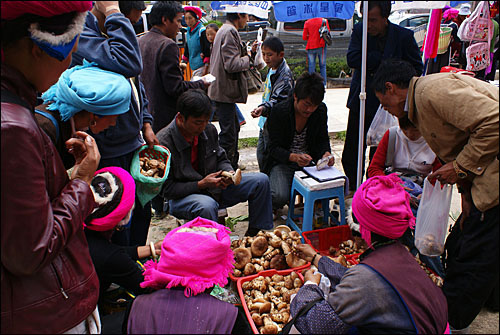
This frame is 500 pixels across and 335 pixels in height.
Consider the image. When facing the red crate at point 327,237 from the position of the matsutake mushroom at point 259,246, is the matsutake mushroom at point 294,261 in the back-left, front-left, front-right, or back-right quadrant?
front-right

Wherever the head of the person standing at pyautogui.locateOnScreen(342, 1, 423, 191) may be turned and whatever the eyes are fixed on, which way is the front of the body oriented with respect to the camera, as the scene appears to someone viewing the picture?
toward the camera

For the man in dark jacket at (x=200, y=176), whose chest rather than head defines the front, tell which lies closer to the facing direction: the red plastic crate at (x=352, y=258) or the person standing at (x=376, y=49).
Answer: the red plastic crate

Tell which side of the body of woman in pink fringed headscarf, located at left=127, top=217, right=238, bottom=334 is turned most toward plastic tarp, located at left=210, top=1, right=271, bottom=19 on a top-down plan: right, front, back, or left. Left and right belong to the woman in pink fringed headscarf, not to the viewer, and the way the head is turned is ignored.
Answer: front

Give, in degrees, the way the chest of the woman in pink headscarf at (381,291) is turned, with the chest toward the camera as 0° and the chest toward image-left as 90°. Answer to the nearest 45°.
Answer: approximately 135°

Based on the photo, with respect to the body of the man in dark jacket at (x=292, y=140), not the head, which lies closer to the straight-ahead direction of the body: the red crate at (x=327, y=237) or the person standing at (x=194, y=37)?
the red crate

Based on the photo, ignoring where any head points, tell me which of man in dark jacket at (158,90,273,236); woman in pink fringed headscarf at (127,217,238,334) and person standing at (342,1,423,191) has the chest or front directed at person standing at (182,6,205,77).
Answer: the woman in pink fringed headscarf

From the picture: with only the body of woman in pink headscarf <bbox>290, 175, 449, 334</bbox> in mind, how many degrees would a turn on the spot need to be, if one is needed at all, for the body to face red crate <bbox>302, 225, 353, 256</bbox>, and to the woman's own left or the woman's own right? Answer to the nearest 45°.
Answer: approximately 45° to the woman's own right

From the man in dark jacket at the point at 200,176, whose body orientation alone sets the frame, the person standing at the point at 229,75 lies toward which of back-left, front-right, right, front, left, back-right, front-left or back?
back-left

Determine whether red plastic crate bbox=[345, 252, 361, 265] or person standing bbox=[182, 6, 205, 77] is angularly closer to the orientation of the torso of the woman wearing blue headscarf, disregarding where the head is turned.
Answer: the red plastic crate

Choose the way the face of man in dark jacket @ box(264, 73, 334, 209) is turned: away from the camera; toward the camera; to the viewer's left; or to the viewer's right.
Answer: toward the camera

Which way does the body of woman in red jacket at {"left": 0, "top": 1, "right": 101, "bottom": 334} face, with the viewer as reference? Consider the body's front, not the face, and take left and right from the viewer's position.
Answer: facing to the right of the viewer

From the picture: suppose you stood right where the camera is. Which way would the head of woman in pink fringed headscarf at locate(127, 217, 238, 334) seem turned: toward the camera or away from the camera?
away from the camera

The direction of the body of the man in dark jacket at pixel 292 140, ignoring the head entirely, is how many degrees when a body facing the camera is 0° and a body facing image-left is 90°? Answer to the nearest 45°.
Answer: approximately 315°

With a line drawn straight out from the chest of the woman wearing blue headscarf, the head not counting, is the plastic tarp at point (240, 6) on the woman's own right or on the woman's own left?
on the woman's own left
